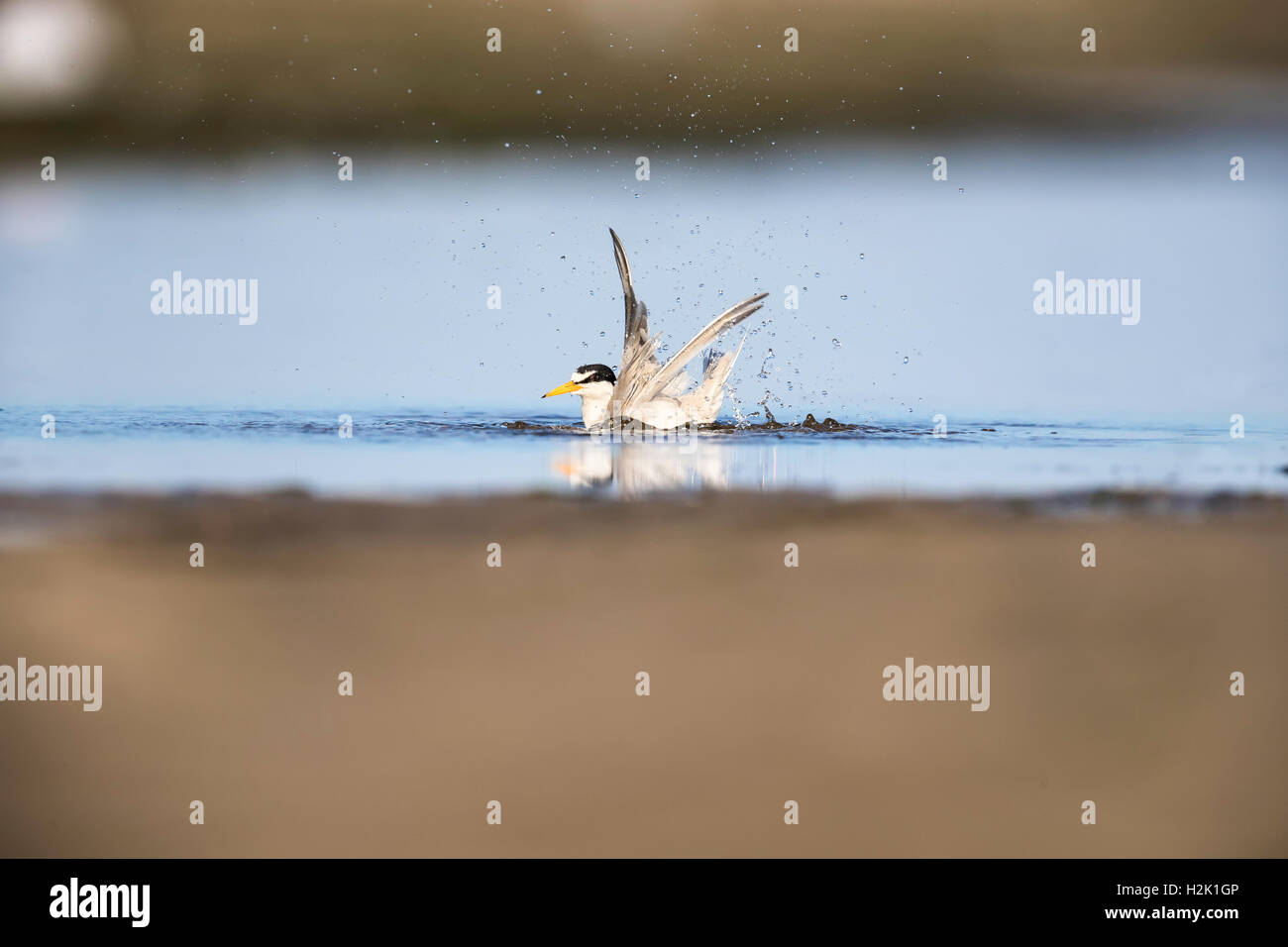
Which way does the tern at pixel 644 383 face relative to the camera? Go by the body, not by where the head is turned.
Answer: to the viewer's left
